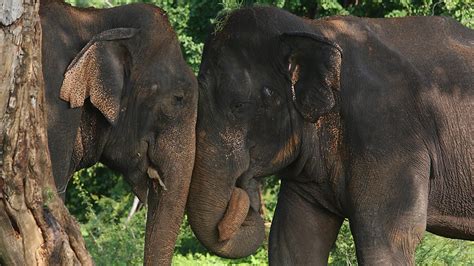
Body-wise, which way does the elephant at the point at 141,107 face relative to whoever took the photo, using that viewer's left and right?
facing to the right of the viewer

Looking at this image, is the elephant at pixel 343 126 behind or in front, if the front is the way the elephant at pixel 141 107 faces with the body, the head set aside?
in front

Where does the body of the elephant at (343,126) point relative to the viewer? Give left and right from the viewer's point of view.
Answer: facing to the left of the viewer

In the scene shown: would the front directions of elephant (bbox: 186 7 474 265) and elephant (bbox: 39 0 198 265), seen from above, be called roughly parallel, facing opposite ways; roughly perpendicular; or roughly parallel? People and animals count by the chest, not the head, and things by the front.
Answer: roughly parallel, facing opposite ways

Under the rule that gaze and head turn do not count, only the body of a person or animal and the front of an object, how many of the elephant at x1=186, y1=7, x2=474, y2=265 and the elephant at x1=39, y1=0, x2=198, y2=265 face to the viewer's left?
1

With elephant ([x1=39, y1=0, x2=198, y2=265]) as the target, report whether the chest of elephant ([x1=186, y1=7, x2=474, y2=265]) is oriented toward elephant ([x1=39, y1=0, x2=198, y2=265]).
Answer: yes

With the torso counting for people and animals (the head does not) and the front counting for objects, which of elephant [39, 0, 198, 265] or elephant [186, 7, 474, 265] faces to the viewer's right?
elephant [39, 0, 198, 265]
